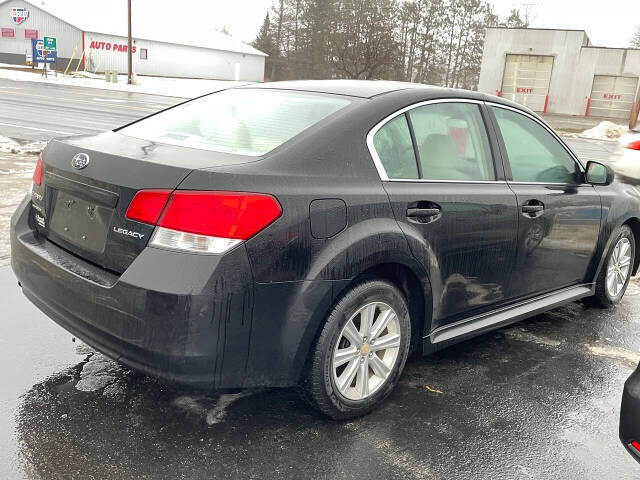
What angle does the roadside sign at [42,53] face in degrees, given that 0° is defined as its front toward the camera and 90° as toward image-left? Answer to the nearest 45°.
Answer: approximately 0°

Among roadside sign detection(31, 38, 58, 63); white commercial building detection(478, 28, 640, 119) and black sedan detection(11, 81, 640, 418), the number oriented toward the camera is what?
2

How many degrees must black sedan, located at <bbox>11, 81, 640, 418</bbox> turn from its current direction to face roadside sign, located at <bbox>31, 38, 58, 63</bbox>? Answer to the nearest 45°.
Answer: approximately 90° to its left

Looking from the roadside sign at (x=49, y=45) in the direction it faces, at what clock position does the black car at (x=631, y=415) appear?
The black car is roughly at 12 o'clock from the roadside sign.

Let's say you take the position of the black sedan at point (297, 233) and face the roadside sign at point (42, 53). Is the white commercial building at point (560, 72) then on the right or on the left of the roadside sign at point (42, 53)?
right

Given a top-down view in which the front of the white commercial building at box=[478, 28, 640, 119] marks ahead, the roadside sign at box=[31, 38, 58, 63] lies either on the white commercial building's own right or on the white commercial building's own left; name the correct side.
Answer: on the white commercial building's own right

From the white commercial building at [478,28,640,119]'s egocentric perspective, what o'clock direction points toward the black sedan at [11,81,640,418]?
The black sedan is roughly at 12 o'clock from the white commercial building.

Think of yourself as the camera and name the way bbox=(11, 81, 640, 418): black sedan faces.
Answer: facing away from the viewer and to the right of the viewer

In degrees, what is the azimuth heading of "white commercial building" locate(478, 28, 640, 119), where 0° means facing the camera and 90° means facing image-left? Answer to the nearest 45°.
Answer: approximately 0°

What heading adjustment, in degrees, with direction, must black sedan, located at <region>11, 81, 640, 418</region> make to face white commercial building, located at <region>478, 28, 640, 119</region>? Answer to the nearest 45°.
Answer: approximately 45° to its left

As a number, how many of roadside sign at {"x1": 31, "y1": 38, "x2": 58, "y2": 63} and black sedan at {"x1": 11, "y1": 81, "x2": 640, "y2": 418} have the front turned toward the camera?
1
